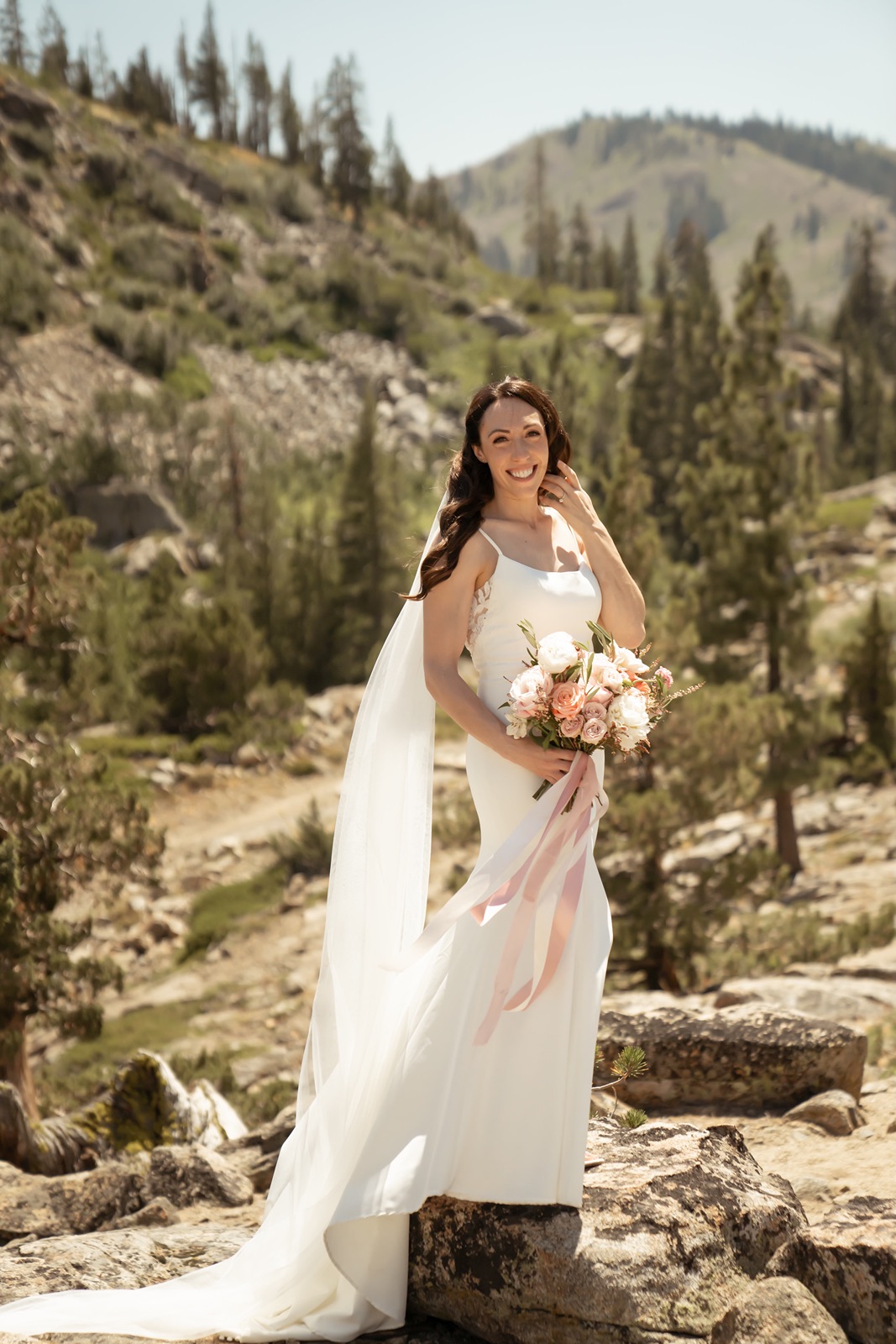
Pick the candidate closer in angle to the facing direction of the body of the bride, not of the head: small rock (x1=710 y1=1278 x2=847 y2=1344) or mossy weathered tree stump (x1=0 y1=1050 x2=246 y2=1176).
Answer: the small rock

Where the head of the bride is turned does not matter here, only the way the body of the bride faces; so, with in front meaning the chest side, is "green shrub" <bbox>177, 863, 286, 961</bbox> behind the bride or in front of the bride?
behind

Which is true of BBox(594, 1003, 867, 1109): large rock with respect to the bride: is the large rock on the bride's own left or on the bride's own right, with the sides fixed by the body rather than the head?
on the bride's own left

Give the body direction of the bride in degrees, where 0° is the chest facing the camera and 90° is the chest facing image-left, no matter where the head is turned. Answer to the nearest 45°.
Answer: approximately 315°

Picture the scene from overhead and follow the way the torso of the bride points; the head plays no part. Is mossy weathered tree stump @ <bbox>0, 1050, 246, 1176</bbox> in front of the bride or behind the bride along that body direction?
behind

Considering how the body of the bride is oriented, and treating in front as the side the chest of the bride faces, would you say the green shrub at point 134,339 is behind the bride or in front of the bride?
behind

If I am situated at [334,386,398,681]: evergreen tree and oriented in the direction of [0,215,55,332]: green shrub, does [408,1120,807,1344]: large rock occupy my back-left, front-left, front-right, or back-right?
back-left

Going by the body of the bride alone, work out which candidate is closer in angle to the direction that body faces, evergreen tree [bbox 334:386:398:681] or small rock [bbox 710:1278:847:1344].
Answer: the small rock

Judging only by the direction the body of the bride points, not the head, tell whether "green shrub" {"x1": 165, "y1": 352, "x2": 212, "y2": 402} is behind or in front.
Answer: behind
